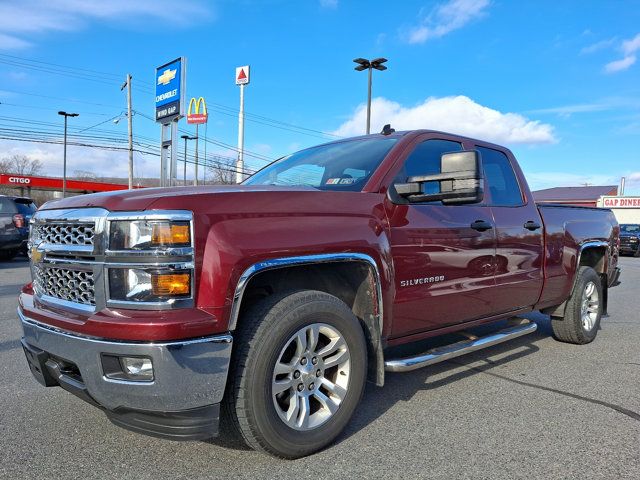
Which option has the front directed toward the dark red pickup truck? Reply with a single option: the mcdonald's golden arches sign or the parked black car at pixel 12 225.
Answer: the mcdonald's golden arches sign

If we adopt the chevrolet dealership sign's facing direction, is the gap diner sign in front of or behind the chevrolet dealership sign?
behind

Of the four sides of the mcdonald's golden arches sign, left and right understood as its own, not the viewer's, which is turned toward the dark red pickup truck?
front

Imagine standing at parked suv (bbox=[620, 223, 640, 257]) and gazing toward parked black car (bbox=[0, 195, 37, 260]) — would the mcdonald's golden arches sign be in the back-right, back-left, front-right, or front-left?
front-right

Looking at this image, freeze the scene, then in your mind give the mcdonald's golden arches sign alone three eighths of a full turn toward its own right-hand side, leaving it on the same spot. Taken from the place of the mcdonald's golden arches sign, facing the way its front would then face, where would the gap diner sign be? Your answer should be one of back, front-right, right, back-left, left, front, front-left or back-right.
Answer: back-right

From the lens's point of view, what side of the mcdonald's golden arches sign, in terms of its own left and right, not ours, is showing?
front

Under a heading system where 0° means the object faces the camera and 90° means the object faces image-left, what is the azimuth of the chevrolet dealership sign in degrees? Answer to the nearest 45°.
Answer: approximately 45°

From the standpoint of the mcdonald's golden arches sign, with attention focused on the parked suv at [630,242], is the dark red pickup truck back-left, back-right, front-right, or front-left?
front-right

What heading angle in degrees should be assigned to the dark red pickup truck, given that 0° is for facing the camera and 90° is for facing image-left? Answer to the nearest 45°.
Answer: approximately 45°

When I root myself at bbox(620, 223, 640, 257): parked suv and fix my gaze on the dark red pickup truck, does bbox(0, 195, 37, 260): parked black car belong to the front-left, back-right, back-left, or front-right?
front-right
